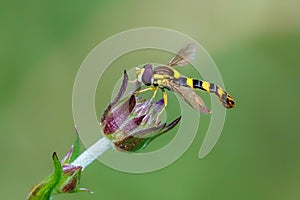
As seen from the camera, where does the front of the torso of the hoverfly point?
to the viewer's left
